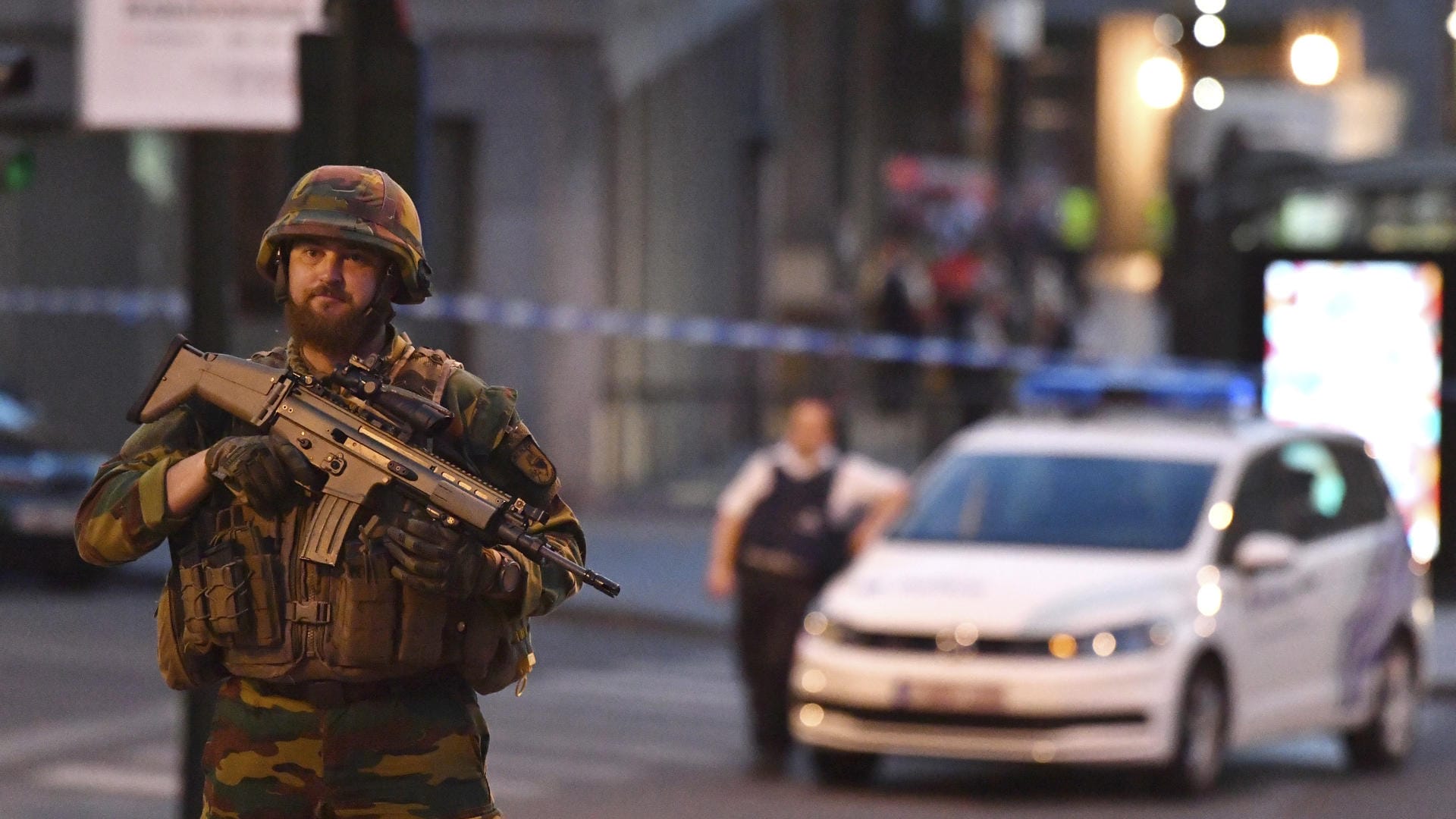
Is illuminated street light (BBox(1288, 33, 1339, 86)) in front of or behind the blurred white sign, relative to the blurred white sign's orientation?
behind

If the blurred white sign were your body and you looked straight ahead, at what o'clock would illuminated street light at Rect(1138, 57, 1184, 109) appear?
The illuminated street light is roughly at 7 o'clock from the blurred white sign.

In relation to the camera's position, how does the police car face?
facing the viewer and to the left of the viewer

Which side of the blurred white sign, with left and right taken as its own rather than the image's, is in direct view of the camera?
front

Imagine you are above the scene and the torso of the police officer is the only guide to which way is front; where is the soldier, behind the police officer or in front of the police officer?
in front

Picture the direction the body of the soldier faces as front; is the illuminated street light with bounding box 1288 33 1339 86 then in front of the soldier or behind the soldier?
behind

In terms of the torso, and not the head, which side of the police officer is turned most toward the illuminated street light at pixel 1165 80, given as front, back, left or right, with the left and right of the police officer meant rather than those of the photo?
back

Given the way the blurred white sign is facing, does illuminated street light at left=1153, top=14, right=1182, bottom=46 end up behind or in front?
behind

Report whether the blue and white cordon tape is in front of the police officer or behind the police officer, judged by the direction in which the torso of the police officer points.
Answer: behind
